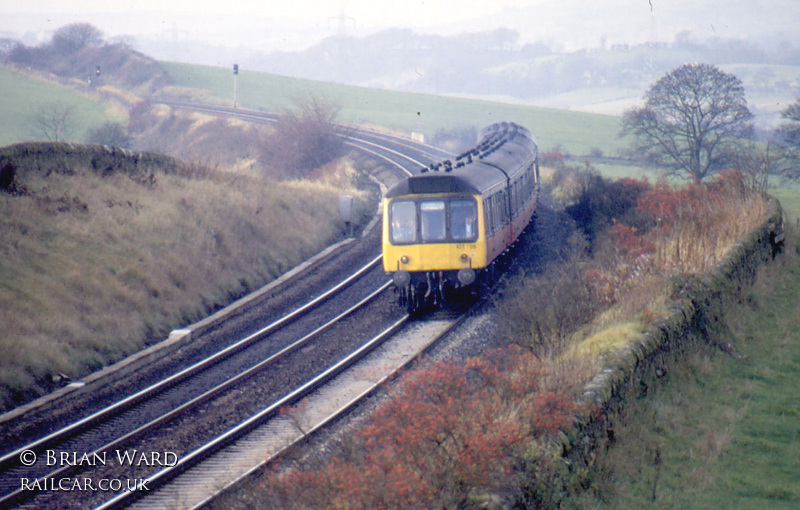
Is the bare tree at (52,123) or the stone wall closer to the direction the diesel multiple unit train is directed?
the stone wall

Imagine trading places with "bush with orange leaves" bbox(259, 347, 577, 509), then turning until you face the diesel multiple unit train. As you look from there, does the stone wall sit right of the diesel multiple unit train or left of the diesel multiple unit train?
right

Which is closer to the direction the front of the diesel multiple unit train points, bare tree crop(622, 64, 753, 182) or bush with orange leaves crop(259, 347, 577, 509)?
the bush with orange leaves

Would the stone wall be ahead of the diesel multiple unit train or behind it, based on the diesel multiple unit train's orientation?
ahead

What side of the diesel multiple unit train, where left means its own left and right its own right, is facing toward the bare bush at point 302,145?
back

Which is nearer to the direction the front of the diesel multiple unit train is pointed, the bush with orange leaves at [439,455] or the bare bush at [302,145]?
the bush with orange leaves

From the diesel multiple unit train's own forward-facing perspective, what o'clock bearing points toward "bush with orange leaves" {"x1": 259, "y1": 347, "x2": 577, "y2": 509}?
The bush with orange leaves is roughly at 12 o'clock from the diesel multiple unit train.

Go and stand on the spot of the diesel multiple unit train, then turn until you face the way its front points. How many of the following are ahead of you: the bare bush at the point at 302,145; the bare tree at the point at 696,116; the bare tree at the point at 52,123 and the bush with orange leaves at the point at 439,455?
1

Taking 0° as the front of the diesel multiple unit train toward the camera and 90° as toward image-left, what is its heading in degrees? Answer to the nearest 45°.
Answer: approximately 0°

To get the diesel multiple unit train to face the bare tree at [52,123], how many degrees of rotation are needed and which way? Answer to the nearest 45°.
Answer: approximately 135° to its right

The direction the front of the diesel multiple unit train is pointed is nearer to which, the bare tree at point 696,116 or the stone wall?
the stone wall
